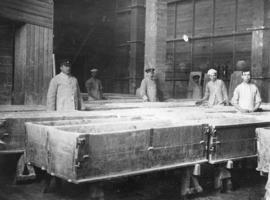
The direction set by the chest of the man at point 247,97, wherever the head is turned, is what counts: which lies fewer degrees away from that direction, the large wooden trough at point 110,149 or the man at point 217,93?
the large wooden trough

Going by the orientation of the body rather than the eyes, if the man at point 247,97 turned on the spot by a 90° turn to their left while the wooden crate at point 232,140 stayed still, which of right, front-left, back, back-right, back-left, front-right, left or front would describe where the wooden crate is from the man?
right

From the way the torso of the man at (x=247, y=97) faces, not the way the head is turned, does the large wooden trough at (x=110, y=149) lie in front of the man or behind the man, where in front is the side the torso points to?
in front

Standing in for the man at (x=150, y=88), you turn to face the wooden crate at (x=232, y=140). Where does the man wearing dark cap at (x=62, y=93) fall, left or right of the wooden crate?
right

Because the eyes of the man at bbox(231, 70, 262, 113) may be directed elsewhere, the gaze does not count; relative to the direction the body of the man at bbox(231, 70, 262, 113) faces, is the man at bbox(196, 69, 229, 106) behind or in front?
behind

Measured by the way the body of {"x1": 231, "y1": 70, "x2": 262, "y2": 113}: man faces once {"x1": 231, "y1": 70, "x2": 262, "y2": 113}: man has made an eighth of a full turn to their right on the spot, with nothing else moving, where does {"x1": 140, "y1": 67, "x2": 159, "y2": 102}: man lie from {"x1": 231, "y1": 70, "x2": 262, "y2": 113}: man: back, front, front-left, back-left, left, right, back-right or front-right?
right

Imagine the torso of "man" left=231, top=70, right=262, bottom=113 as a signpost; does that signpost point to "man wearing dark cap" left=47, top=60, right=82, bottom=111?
no

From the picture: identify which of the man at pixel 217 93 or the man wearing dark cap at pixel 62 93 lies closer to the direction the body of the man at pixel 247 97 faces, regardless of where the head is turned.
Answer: the man wearing dark cap

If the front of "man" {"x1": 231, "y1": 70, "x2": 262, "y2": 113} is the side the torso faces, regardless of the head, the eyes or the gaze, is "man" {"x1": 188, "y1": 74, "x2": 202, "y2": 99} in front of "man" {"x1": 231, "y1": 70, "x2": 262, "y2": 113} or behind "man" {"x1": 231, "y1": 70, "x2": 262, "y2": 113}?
behind

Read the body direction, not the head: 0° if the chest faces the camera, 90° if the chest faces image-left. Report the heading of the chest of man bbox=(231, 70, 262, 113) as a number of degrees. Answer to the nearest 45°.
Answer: approximately 0°
